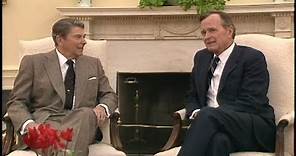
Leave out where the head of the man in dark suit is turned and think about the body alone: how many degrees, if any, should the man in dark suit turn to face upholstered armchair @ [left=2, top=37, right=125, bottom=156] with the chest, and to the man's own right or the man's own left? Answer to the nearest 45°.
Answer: approximately 45° to the man's own right

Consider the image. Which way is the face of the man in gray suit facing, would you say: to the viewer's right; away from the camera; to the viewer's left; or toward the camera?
to the viewer's right

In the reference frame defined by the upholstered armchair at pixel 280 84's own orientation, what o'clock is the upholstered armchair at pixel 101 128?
the upholstered armchair at pixel 101 128 is roughly at 1 o'clock from the upholstered armchair at pixel 280 84.

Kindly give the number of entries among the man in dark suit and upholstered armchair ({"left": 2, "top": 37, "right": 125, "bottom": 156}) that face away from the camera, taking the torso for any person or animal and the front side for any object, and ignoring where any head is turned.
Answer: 0

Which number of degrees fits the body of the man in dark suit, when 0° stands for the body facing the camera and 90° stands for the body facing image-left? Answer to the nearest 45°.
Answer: approximately 45°

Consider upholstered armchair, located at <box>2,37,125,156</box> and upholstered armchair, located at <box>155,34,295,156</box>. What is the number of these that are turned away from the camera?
0

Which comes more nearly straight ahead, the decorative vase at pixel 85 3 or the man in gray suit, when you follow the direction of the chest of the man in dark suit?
the man in gray suit

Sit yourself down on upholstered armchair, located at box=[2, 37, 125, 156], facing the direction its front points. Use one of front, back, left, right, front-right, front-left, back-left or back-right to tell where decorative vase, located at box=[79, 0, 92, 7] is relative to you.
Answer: back

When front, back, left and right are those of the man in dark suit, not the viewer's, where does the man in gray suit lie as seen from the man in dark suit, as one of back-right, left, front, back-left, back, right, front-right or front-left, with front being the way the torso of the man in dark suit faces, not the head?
front-right

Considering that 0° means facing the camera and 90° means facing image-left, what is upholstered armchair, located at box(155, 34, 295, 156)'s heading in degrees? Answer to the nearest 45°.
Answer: approximately 45°

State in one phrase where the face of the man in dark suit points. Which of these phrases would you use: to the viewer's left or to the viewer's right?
to the viewer's left

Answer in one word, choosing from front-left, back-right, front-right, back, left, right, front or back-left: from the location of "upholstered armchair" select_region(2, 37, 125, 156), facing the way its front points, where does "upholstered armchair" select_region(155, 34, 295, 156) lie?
left

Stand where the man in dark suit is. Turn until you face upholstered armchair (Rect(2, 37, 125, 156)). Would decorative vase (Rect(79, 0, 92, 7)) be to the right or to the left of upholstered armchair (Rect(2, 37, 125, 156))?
right

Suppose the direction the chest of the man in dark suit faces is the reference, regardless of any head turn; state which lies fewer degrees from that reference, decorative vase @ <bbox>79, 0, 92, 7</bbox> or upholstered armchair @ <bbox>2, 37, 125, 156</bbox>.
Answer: the upholstered armchair
